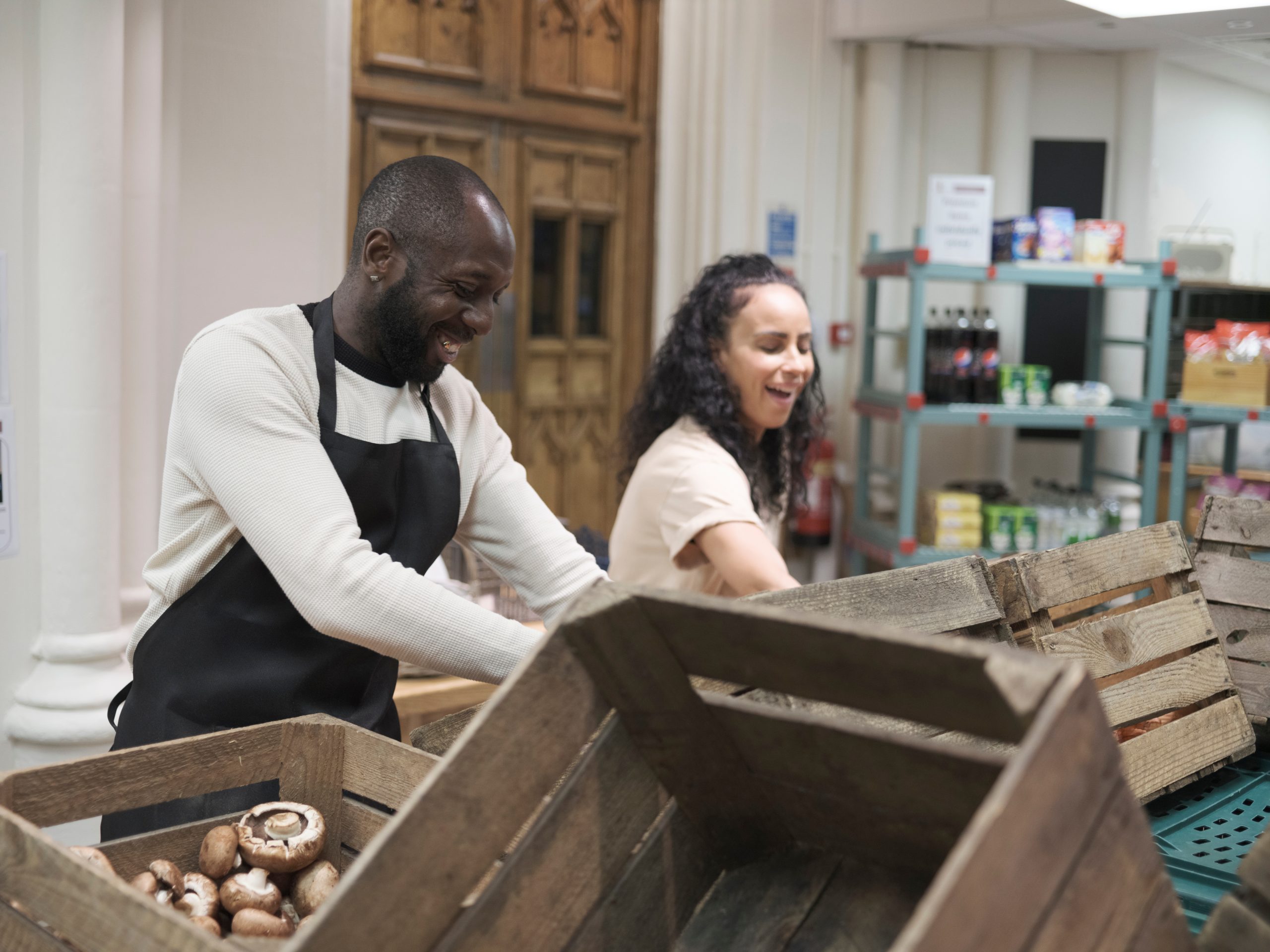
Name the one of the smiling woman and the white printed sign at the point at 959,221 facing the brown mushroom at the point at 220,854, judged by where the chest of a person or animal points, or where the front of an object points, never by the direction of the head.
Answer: the white printed sign

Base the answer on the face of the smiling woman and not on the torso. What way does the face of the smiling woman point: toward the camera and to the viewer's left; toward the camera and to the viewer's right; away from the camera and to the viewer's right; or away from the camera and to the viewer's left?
toward the camera and to the viewer's right

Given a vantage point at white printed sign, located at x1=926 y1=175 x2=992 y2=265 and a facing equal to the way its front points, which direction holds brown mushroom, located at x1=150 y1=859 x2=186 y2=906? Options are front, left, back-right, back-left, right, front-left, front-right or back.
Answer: front

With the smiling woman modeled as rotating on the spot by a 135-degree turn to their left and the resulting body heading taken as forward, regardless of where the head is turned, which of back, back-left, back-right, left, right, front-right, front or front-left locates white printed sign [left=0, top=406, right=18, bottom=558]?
front-left

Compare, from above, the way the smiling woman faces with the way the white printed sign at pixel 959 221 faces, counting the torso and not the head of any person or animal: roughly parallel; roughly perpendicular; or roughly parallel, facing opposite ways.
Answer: roughly perpendicular

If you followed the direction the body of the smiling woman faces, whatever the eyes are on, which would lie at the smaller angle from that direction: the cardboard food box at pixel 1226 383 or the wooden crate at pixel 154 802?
the cardboard food box

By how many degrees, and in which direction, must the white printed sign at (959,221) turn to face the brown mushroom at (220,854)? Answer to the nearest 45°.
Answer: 0° — it already faces it

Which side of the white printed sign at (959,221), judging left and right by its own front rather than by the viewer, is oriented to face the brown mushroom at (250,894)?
front

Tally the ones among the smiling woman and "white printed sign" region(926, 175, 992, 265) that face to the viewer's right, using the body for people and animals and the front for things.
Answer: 1

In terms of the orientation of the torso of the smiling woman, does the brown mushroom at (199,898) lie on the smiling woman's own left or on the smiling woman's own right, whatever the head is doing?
on the smiling woman's own right

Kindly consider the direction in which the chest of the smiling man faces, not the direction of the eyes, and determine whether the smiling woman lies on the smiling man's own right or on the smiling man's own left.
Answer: on the smiling man's own left

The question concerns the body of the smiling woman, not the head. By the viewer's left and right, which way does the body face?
facing to the right of the viewer

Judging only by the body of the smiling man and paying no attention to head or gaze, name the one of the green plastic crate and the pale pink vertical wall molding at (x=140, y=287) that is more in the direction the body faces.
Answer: the green plastic crate

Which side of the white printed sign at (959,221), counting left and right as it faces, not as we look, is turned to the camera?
front
